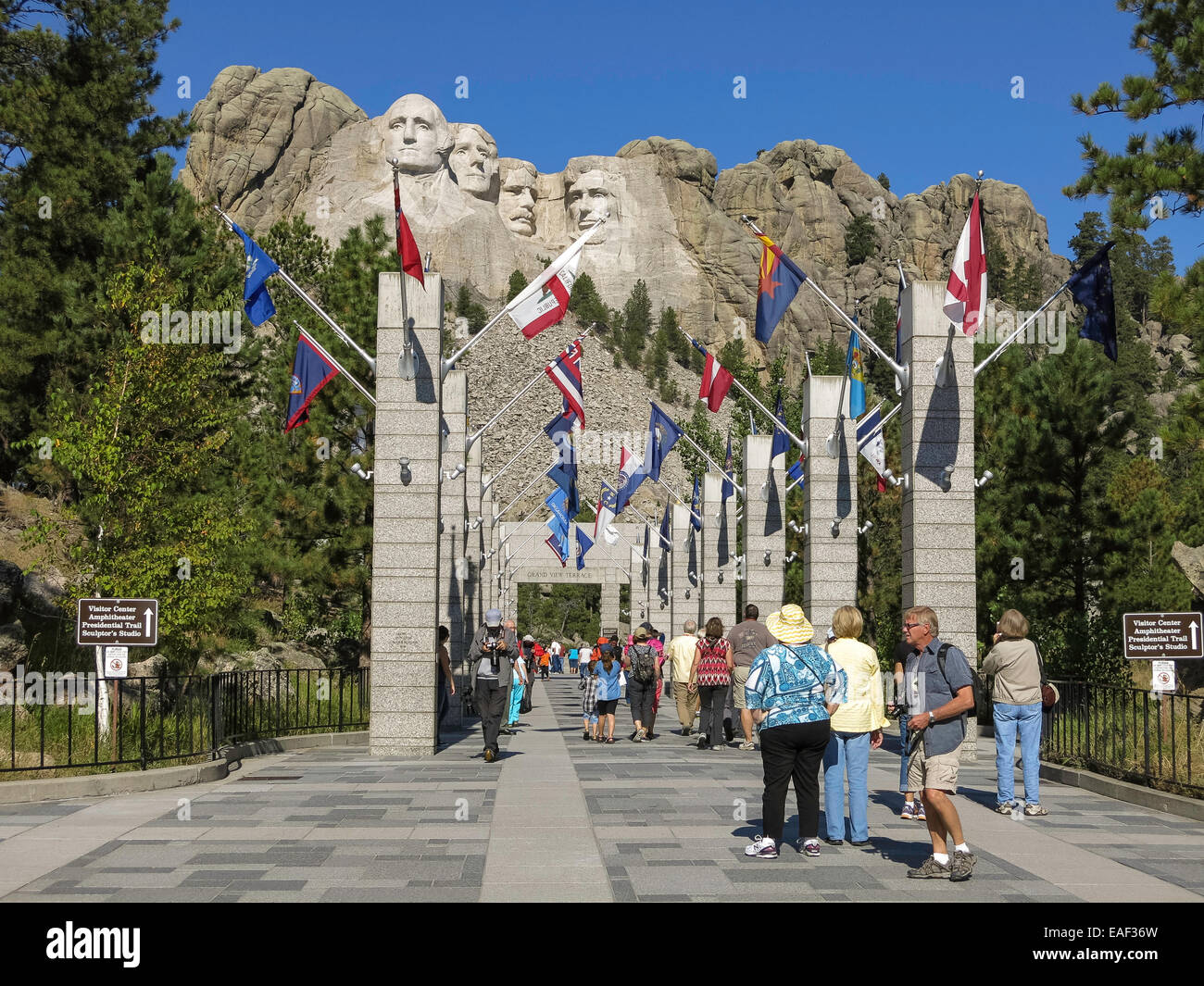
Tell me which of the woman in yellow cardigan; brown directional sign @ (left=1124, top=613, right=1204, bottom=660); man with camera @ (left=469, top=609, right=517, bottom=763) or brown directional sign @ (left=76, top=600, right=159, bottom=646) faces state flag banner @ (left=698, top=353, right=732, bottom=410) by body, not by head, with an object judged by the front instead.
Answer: the woman in yellow cardigan

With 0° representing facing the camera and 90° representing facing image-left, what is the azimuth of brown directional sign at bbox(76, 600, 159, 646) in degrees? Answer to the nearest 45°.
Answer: approximately 0°

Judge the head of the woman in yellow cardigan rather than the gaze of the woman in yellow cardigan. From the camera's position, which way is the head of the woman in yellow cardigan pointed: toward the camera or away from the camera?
away from the camera

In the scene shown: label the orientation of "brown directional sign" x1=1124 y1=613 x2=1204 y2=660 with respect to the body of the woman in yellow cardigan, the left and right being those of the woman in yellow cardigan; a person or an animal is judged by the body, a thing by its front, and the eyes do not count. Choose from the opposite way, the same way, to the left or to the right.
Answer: the opposite way

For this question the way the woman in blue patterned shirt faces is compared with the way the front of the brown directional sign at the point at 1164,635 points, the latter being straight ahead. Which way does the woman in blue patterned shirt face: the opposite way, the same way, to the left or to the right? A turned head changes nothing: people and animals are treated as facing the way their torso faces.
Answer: the opposite way

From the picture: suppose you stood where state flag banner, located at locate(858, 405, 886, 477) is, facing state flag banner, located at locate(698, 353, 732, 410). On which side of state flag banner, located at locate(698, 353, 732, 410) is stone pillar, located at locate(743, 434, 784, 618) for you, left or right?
right

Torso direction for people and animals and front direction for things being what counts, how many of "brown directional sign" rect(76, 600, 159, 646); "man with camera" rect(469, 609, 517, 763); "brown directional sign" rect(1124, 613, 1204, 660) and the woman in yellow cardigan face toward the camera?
3

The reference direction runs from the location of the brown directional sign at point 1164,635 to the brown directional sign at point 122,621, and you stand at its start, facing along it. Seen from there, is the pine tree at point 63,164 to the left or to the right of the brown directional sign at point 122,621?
right

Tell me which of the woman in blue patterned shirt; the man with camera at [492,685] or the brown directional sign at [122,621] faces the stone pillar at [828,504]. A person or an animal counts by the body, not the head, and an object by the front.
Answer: the woman in blue patterned shirt

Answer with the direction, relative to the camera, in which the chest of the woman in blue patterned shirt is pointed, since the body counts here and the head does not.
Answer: away from the camera

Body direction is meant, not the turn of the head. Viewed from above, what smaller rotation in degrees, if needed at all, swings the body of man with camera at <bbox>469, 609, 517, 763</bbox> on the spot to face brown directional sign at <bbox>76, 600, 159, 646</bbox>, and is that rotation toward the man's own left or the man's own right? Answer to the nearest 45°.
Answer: approximately 45° to the man's own right
